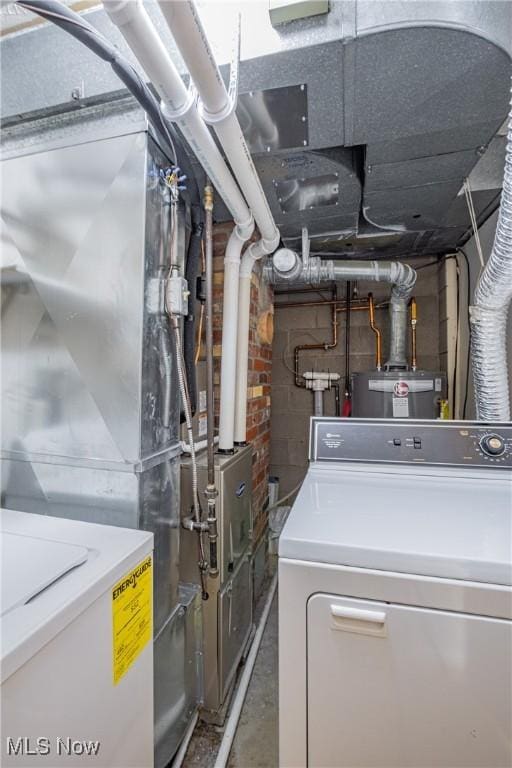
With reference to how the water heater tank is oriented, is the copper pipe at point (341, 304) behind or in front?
behind

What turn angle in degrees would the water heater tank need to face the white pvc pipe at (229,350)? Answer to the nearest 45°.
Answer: approximately 45° to its right

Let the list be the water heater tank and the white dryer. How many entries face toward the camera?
2

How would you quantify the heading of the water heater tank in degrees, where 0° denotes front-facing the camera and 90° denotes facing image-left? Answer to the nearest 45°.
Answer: approximately 0°

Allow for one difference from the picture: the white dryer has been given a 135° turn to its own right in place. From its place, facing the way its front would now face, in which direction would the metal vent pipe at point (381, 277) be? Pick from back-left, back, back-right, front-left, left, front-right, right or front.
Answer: front-right

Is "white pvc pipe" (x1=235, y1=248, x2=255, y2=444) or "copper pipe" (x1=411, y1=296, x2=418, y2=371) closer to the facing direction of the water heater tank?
the white pvc pipe

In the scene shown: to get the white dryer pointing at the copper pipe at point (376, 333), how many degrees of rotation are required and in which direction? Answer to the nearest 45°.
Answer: approximately 180°

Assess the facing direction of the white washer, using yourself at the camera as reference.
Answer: facing the viewer and to the right of the viewer
